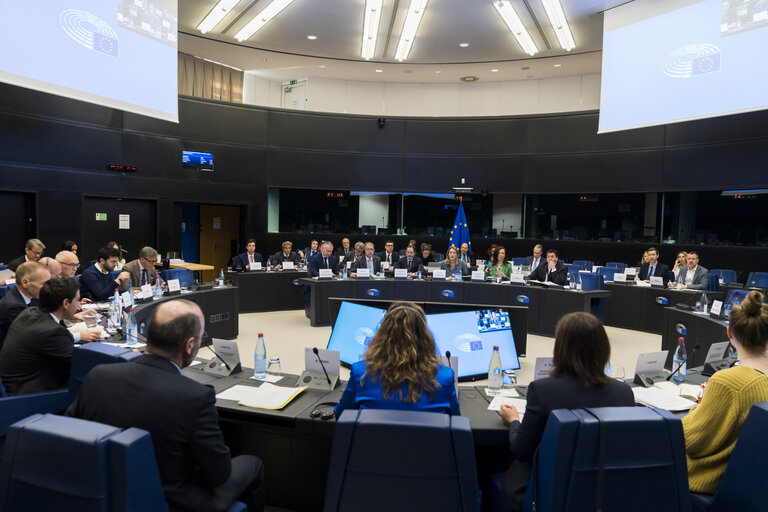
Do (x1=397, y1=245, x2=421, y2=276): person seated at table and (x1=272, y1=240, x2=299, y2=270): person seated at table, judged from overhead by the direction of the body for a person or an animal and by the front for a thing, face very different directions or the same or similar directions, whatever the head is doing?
same or similar directions

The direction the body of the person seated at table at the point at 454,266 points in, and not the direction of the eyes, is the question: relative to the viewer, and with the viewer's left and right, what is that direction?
facing the viewer

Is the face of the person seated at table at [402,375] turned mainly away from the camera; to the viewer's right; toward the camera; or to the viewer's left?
away from the camera

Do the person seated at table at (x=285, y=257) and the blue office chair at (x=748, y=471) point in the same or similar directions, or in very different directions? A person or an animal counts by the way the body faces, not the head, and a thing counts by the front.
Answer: very different directions

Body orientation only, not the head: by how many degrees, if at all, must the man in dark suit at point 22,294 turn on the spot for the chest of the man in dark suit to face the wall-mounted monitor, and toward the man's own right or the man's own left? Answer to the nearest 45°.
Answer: approximately 45° to the man's own left

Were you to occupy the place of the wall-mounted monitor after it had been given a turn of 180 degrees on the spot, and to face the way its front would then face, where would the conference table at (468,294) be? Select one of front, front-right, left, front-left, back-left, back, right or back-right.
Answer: back

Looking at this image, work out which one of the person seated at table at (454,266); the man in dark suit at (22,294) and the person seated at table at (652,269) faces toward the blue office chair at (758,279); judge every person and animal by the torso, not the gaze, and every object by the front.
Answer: the man in dark suit

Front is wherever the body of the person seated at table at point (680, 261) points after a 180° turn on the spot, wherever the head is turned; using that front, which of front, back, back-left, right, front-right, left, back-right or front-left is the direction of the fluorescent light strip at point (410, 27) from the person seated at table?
back-left

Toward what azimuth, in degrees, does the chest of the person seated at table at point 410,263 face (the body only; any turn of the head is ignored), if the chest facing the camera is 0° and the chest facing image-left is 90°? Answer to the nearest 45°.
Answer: approximately 0°

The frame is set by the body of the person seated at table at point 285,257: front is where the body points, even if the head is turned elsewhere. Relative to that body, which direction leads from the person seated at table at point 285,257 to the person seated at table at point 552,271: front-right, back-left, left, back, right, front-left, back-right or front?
front-left

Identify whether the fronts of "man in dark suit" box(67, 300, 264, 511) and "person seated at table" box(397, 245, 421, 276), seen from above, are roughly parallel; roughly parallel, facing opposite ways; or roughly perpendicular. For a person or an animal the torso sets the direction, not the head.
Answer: roughly parallel, facing opposite ways

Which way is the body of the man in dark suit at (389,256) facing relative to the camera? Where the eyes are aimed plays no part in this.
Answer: toward the camera

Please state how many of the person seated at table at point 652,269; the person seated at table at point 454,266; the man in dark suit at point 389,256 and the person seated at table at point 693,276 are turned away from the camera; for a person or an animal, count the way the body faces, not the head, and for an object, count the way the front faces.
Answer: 0

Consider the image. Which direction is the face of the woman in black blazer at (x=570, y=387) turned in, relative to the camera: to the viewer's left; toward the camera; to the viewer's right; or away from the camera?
away from the camera

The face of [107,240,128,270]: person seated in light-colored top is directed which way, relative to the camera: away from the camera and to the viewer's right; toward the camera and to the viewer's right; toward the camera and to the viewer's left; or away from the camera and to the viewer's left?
toward the camera and to the viewer's right

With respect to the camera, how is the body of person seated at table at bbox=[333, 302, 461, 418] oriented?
away from the camera

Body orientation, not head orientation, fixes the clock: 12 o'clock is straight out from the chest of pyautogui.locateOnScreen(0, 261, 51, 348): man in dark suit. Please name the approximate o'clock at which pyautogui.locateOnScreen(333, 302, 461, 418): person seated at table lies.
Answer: The person seated at table is roughly at 2 o'clock from the man in dark suit.
